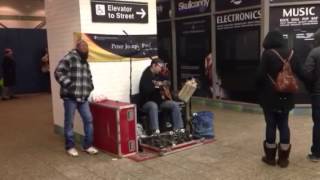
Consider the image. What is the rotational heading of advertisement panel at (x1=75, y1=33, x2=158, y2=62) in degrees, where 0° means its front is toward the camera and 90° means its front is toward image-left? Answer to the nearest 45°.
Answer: approximately 0°

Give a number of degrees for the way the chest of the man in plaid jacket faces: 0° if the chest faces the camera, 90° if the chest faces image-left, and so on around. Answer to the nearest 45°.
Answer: approximately 315°

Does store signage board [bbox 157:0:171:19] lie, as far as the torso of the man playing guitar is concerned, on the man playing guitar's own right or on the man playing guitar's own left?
on the man playing guitar's own left

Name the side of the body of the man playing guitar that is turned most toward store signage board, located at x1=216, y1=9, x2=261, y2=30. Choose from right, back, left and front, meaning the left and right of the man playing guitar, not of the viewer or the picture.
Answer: left

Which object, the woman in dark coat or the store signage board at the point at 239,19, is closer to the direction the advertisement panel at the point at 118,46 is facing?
the woman in dark coat

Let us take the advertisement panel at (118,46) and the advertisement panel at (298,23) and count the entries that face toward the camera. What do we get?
2

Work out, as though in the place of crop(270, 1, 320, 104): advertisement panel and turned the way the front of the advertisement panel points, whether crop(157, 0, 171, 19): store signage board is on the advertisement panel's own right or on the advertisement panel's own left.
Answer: on the advertisement panel's own right

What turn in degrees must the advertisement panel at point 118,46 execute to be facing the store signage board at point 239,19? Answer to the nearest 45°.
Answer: approximately 135° to its left

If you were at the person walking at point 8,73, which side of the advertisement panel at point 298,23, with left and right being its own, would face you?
right
